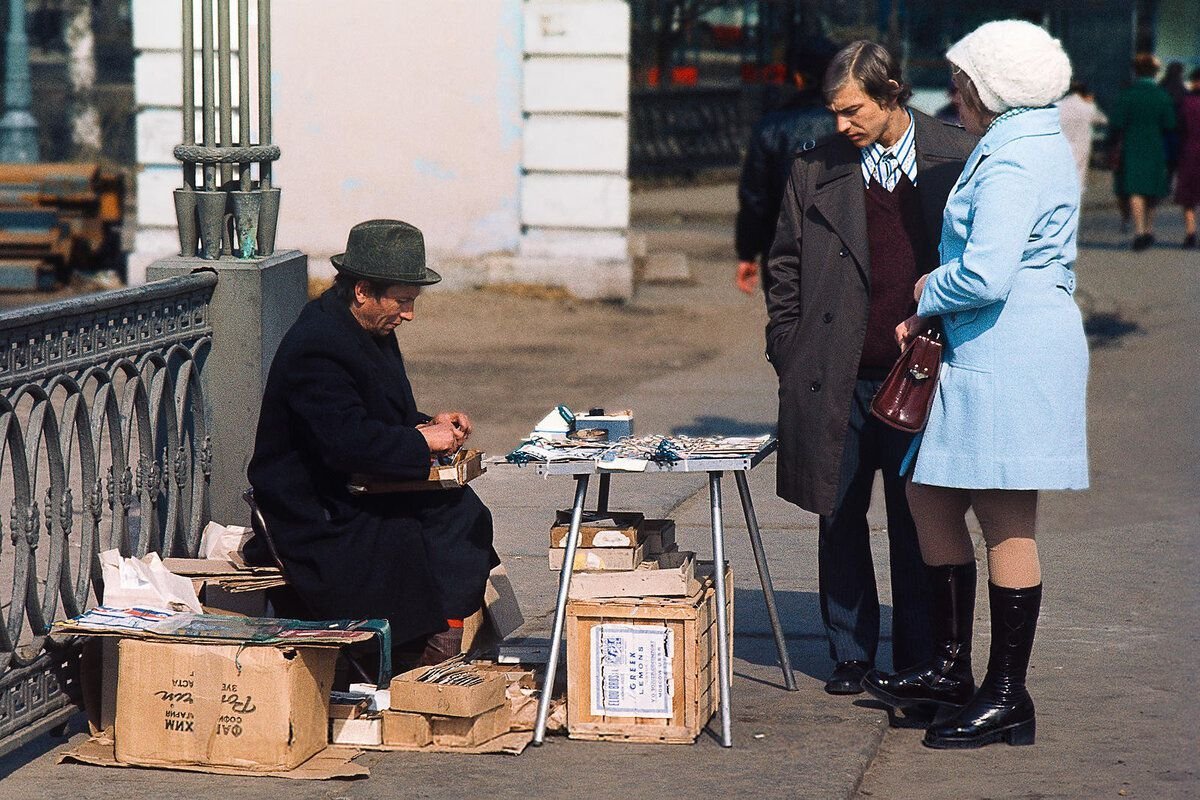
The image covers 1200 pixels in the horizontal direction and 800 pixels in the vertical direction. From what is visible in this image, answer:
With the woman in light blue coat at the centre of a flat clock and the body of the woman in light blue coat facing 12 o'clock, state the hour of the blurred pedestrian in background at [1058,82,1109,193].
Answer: The blurred pedestrian in background is roughly at 3 o'clock from the woman in light blue coat.

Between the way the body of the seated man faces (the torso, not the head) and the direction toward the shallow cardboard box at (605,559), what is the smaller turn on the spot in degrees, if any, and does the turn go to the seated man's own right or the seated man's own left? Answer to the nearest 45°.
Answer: approximately 45° to the seated man's own right

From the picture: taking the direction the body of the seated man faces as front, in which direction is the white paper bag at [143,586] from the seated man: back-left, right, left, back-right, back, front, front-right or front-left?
back

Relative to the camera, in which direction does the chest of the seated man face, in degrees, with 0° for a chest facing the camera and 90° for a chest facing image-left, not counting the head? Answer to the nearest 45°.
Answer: approximately 270°

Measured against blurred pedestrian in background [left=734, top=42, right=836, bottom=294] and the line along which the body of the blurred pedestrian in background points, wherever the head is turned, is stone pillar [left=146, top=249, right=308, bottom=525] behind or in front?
behind

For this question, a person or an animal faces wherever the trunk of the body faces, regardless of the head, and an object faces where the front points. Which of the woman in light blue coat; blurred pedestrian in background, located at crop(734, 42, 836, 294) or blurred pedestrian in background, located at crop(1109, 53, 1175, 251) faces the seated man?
the woman in light blue coat

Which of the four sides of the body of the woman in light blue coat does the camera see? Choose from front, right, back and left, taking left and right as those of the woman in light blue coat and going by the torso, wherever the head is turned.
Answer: left

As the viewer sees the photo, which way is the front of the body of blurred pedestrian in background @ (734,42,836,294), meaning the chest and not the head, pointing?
away from the camera

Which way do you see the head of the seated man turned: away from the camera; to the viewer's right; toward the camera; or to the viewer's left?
to the viewer's right

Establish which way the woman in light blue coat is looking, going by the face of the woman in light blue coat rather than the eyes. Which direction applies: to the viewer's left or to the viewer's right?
to the viewer's left
